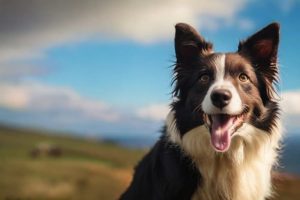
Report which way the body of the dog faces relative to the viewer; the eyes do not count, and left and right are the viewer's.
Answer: facing the viewer and to the right of the viewer
